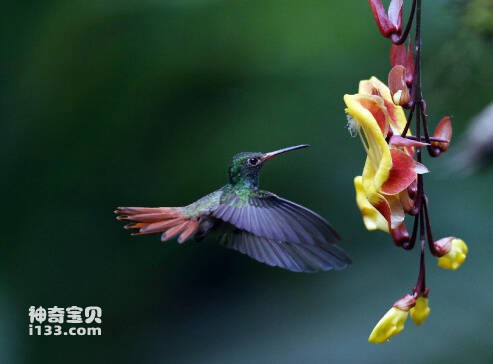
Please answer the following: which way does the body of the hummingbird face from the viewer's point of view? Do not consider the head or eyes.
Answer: to the viewer's right
